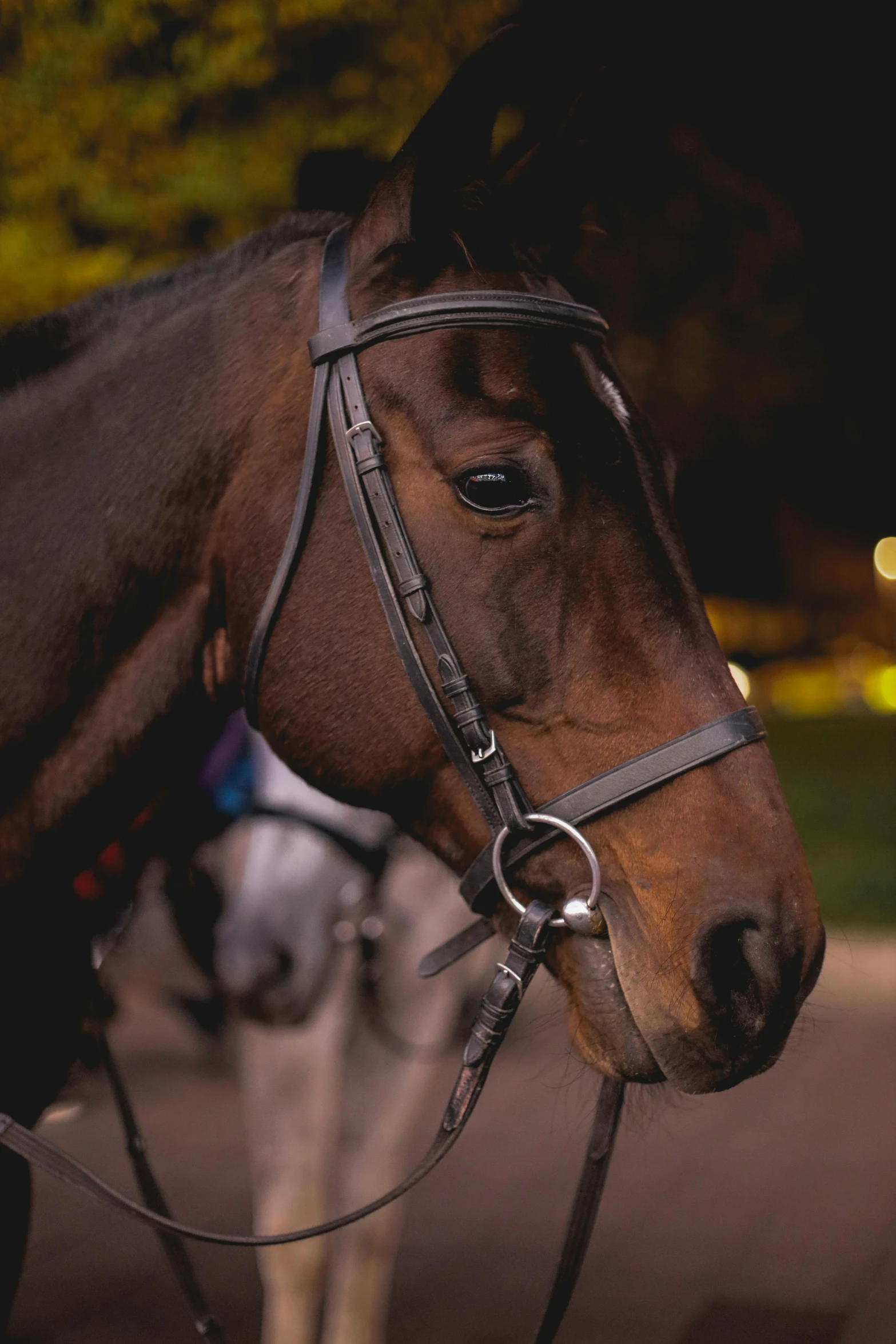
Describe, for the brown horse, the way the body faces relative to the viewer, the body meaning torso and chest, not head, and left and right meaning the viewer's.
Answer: facing to the right of the viewer
